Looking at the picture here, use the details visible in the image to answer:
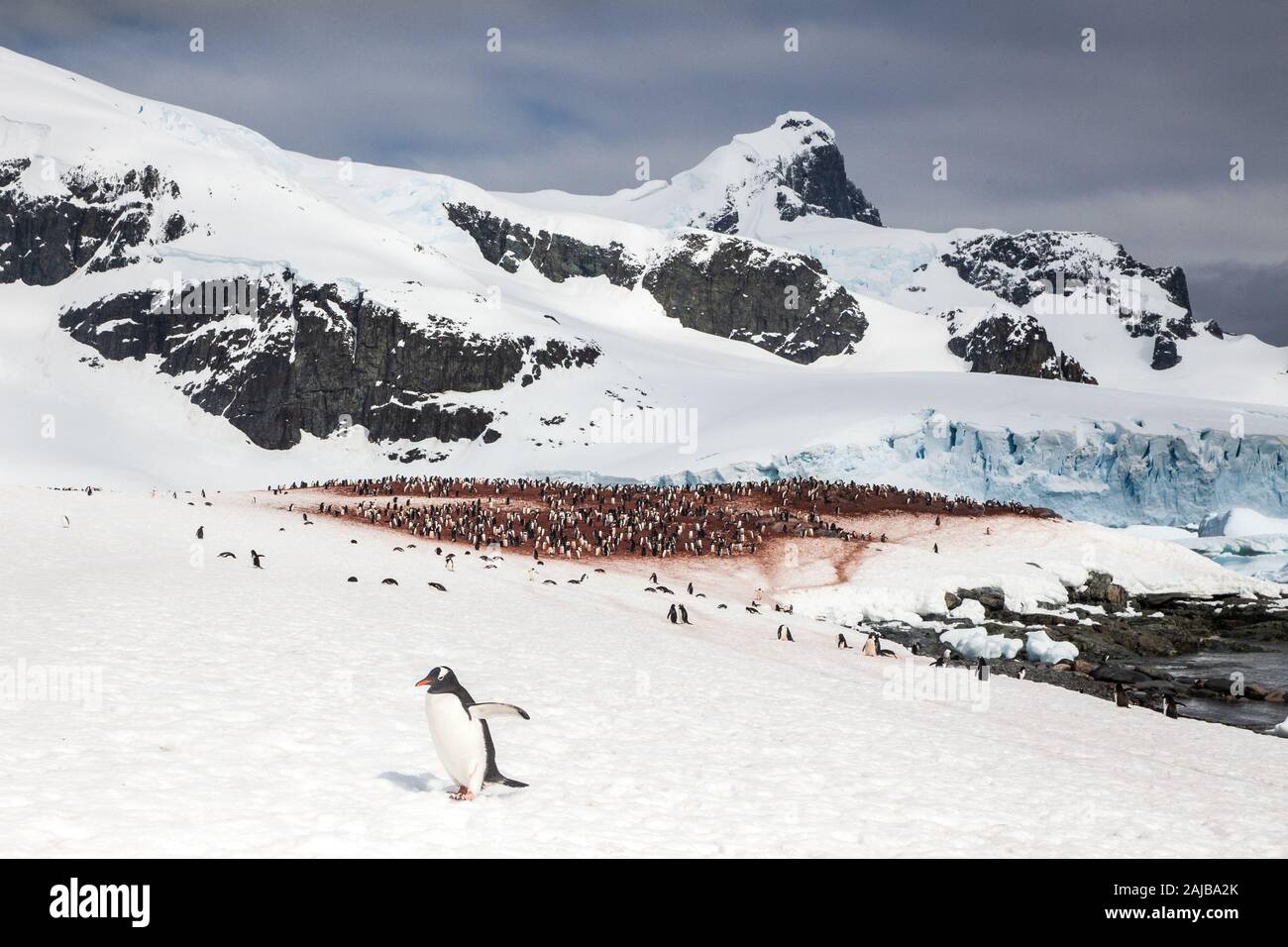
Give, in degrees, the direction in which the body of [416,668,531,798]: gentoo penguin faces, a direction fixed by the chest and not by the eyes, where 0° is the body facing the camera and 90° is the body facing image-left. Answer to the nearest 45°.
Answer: approximately 45°
